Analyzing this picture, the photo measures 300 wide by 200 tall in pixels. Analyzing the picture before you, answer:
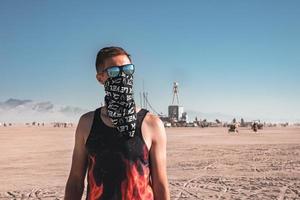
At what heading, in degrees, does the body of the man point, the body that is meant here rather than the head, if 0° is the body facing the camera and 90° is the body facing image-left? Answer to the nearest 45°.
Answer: approximately 0°
